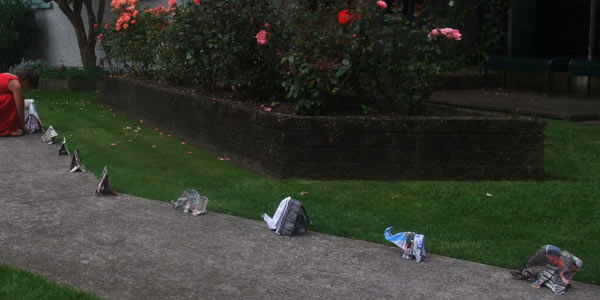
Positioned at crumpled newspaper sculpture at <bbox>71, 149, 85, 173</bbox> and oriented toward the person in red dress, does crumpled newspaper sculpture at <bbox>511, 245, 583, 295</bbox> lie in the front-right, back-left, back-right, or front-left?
back-right

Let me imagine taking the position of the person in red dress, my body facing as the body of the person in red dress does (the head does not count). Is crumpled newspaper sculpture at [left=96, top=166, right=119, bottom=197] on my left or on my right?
on my right

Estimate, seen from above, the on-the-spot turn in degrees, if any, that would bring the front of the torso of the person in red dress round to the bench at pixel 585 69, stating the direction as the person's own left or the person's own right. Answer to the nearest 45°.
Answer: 0° — they already face it

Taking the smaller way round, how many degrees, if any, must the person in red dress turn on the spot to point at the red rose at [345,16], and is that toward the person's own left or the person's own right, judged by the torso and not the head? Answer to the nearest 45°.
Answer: approximately 45° to the person's own right

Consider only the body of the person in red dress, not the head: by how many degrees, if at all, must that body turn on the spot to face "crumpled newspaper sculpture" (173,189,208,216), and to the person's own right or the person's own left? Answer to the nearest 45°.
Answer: approximately 90° to the person's own right

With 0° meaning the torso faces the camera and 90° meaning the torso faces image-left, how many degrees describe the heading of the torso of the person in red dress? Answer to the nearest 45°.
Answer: approximately 270°

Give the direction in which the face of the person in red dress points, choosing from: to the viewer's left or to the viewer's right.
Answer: to the viewer's right

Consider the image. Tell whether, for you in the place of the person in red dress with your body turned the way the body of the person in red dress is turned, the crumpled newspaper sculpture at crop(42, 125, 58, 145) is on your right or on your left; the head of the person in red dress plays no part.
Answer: on your right

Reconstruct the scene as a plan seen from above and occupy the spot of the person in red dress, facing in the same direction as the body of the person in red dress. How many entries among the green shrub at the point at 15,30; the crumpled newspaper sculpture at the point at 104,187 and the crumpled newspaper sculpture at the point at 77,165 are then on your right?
2
